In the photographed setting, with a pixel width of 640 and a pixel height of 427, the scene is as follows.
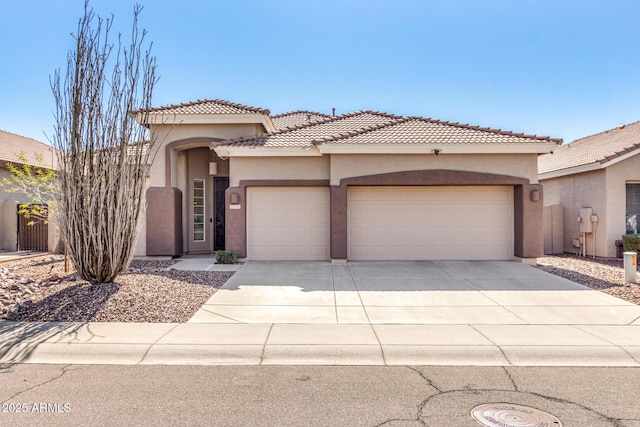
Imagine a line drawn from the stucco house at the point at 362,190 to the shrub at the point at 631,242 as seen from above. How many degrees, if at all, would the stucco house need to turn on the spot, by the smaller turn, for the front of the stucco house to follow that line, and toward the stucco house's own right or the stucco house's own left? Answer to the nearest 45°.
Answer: approximately 90° to the stucco house's own left

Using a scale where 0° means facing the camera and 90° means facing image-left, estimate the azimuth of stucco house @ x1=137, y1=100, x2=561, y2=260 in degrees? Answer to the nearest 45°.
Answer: approximately 0°

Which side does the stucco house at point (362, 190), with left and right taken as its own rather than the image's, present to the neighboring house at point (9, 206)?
right

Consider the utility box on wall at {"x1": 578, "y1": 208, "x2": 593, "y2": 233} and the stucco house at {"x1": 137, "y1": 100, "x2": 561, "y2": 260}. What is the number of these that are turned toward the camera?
2

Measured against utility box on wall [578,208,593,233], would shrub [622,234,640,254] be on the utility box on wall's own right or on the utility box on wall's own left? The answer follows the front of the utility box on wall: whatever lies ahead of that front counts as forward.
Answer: on the utility box on wall's own left

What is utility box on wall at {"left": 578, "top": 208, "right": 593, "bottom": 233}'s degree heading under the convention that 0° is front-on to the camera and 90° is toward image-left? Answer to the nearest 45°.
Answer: approximately 0°

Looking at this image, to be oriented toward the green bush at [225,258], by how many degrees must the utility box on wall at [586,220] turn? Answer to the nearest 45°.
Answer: approximately 45° to its right

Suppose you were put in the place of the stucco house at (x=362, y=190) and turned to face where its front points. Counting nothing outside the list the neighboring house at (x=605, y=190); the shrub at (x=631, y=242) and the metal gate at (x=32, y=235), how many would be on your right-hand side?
1

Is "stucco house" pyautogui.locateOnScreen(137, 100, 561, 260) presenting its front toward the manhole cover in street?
yes

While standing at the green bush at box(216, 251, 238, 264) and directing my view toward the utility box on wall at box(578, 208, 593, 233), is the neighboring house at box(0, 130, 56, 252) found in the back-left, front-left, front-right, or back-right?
back-left

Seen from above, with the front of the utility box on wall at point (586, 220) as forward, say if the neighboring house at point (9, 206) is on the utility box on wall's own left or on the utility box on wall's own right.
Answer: on the utility box on wall's own right

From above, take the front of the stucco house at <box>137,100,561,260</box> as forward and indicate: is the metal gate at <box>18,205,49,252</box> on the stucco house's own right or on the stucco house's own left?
on the stucco house's own right
